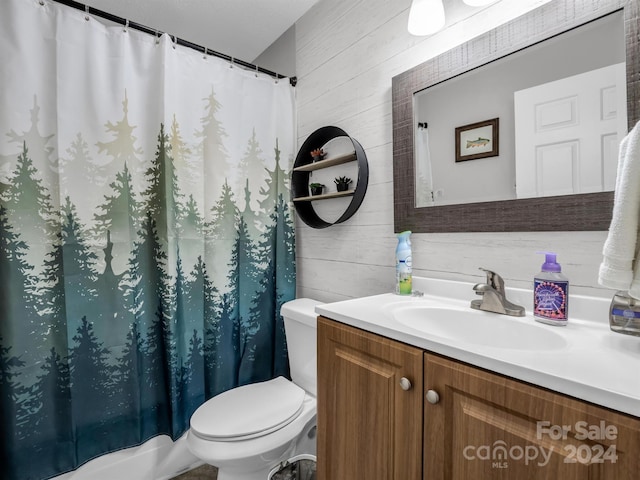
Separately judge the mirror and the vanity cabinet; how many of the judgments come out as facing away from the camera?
0

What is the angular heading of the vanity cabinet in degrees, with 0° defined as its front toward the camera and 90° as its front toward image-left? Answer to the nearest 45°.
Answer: approximately 45°

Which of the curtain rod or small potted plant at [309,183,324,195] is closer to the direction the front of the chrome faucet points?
the curtain rod

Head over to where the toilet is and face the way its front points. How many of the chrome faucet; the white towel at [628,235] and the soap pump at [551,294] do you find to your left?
3

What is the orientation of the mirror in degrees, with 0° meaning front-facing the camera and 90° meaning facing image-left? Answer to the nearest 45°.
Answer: approximately 45°

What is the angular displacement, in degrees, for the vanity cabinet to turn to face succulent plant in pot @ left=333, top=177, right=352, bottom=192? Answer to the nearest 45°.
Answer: approximately 90° to its right

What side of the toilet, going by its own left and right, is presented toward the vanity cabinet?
left

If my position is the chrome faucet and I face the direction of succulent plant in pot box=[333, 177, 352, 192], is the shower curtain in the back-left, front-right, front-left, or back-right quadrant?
front-left

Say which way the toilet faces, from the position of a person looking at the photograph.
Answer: facing the viewer and to the left of the viewer

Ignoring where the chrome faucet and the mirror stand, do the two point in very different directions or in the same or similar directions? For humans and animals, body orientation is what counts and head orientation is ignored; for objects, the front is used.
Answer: same or similar directions

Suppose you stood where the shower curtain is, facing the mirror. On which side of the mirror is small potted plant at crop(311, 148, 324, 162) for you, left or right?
left
